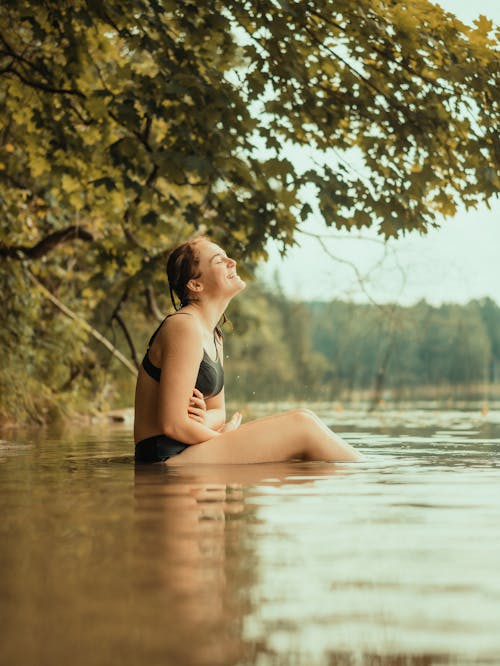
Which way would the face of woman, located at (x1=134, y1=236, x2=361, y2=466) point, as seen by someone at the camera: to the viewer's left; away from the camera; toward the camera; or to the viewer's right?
to the viewer's right

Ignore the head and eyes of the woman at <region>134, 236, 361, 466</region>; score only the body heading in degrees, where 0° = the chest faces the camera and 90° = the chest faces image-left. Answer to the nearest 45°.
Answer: approximately 270°
